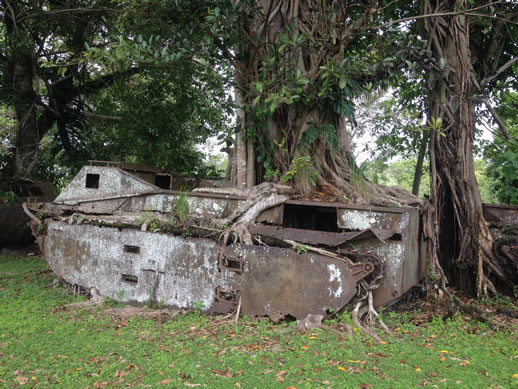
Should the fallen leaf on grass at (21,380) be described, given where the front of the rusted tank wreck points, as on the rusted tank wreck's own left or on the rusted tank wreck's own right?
on the rusted tank wreck's own left

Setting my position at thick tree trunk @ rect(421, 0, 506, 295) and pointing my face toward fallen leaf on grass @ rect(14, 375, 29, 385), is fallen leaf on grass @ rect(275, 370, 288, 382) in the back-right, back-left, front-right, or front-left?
front-left

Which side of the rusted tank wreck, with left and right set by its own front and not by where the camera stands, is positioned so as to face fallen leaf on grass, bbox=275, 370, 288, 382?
left

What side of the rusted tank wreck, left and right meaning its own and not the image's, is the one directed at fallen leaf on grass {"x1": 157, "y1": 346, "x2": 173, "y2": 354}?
left

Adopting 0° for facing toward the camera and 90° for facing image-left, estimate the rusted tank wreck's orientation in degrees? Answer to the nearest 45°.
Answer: approximately 90°

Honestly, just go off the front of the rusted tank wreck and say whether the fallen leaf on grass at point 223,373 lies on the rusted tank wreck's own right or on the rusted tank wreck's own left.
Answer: on the rusted tank wreck's own left

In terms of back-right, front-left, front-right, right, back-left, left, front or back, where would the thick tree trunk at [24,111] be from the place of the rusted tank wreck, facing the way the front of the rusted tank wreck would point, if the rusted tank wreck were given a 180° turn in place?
back-left

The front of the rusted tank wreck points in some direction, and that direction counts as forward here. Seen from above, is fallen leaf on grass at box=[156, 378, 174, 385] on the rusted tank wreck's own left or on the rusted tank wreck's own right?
on the rusted tank wreck's own left

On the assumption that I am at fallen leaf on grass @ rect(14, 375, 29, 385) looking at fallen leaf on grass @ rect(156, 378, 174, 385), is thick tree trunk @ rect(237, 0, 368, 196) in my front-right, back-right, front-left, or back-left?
front-left
